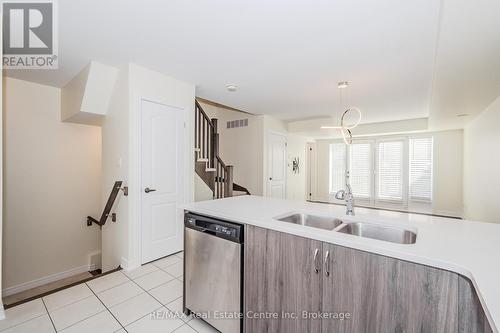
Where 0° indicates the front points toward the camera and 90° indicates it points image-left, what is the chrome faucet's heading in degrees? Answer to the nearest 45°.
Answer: approximately 45°

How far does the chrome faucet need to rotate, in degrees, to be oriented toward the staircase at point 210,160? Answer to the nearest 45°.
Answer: approximately 90° to its right

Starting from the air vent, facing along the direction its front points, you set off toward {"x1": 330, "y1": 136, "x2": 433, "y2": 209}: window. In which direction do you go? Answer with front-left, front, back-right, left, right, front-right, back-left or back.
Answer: back-left

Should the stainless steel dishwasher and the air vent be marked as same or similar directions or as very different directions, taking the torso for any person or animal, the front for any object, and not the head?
same or similar directions

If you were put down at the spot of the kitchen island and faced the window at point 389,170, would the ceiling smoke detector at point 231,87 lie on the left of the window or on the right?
left

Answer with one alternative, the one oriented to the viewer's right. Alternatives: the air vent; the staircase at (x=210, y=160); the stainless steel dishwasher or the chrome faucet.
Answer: the staircase

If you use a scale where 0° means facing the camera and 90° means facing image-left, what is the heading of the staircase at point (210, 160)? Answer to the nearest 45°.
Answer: approximately 270°

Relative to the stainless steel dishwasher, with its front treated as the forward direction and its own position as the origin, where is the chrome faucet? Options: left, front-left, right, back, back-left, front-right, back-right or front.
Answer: back-left

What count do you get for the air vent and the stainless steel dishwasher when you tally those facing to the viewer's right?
0

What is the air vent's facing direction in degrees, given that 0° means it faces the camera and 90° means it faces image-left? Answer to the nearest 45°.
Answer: approximately 45°

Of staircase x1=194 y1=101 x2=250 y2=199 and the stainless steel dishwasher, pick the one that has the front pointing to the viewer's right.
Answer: the staircase

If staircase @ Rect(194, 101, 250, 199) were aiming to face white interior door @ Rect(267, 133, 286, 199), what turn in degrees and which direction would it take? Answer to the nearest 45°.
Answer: approximately 45° to its left

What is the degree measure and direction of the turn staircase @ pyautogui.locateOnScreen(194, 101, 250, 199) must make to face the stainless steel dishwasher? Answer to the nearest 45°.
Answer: approximately 90° to its right

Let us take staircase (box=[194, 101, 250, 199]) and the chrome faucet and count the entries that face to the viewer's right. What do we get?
1

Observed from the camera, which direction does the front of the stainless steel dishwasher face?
facing the viewer and to the left of the viewer
